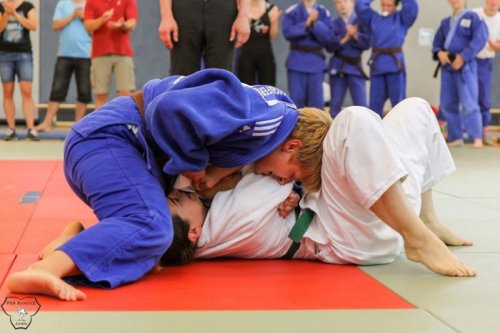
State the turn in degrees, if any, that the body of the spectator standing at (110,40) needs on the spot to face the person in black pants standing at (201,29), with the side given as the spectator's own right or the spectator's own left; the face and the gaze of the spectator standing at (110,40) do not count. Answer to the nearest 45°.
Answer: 0° — they already face them

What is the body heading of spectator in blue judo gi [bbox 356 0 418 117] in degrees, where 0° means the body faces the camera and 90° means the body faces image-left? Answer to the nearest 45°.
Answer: approximately 0°

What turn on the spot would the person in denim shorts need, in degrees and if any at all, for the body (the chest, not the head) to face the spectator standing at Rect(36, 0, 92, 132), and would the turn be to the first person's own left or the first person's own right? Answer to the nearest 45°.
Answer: approximately 135° to the first person's own left

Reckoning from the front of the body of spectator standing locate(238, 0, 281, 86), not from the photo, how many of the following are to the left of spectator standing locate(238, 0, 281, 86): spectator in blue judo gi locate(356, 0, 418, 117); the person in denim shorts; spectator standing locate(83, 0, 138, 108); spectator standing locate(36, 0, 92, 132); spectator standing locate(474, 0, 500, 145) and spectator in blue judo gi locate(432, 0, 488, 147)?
3

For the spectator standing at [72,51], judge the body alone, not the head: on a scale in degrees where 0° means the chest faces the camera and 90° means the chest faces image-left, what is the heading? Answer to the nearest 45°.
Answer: approximately 0°

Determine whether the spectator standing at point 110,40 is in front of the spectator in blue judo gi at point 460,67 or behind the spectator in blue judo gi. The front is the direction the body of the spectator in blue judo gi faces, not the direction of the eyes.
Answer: in front
